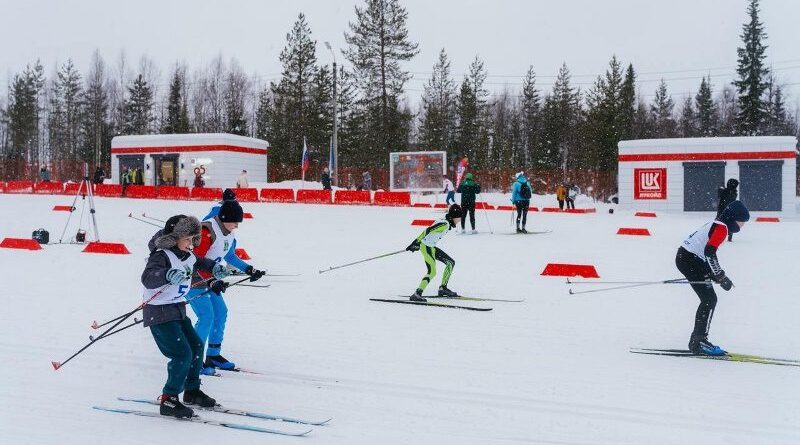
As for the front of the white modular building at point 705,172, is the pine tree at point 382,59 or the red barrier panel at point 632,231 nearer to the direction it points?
the red barrier panel

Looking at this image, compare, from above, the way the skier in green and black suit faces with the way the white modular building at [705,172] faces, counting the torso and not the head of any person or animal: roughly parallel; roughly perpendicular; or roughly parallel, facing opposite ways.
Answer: roughly perpendicular

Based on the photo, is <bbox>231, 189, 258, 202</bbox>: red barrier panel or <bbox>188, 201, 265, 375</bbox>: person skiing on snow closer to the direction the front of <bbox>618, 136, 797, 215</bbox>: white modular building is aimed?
the person skiing on snow

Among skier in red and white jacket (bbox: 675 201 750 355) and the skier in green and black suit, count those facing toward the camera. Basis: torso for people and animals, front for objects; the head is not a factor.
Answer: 0
